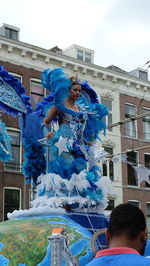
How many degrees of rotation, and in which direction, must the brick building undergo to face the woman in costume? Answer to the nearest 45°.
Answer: approximately 45° to its right

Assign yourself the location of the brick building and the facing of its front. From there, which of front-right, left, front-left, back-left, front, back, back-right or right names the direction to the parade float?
front-right

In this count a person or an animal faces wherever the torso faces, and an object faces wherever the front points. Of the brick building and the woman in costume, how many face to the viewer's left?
0

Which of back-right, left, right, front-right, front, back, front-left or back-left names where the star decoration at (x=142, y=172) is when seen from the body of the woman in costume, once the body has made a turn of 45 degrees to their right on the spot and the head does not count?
back-left

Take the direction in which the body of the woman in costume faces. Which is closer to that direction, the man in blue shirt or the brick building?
the man in blue shirt

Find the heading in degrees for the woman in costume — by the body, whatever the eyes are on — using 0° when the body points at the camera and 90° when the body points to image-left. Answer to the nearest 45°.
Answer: approximately 315°
